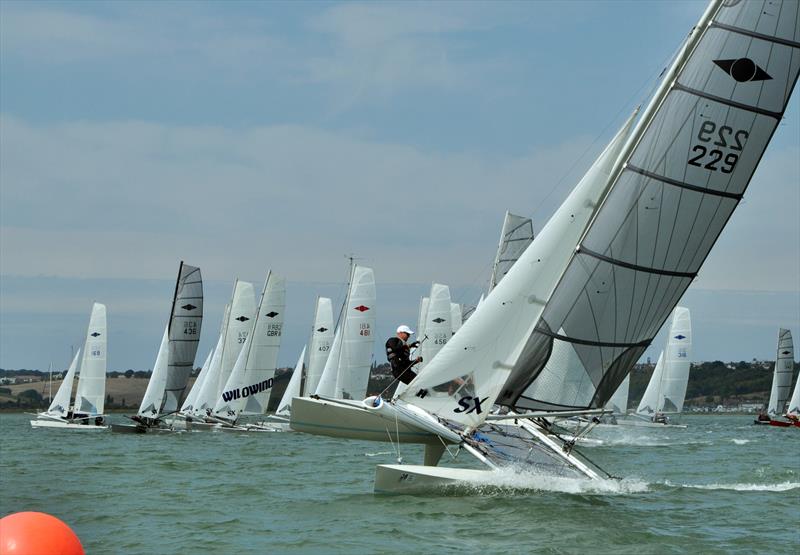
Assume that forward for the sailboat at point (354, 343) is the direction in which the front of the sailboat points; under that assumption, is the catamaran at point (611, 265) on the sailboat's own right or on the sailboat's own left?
on the sailboat's own left

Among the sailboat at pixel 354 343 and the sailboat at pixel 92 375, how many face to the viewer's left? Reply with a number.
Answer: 2

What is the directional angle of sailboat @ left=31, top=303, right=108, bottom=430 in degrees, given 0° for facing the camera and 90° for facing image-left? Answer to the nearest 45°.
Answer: approximately 90°

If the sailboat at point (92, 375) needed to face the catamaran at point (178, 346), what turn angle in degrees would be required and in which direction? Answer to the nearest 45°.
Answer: approximately 135° to its left

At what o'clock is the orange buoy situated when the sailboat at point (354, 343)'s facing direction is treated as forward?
The orange buoy is roughly at 9 o'clock from the sailboat.

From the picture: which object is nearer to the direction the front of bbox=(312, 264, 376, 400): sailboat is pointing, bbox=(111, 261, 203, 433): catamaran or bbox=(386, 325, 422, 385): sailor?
the catamaran

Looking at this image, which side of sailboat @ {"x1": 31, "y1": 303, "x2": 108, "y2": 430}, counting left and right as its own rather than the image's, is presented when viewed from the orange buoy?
left

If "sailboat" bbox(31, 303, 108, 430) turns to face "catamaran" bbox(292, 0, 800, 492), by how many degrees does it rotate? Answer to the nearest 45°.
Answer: approximately 90° to its left

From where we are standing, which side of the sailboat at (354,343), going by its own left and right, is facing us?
left

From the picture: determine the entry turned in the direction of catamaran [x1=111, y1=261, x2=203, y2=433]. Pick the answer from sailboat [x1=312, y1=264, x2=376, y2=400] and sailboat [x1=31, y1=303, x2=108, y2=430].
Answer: sailboat [x1=312, y1=264, x2=376, y2=400]
